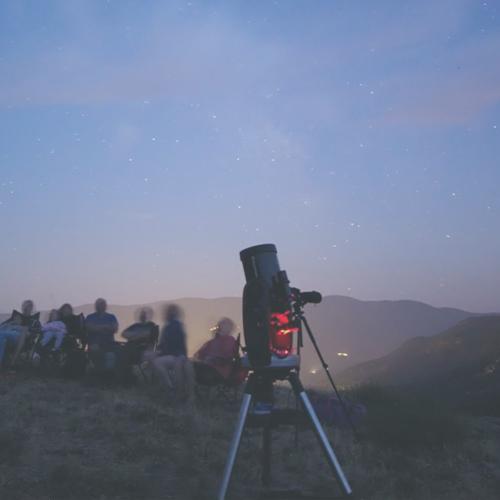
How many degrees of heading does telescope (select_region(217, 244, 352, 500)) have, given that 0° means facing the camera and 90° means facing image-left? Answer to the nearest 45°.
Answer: approximately 135°

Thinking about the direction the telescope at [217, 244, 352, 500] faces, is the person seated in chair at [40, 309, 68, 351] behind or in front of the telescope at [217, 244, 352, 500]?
in front

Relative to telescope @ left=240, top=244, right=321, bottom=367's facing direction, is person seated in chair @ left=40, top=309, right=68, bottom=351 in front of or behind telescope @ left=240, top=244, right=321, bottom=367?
in front

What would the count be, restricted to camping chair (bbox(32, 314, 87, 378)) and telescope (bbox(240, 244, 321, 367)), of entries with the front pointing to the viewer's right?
0

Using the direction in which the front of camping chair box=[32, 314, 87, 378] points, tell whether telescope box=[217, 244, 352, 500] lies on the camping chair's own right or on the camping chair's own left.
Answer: on the camping chair's own left

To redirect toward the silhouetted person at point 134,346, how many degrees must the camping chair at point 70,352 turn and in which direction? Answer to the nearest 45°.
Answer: approximately 135° to its left

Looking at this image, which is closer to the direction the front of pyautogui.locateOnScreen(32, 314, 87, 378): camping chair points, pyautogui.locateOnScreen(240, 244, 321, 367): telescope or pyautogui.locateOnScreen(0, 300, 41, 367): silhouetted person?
the silhouetted person

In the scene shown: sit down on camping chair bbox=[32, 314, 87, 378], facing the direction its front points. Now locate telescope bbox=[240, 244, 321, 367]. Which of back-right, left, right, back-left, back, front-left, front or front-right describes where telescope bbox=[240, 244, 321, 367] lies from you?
left

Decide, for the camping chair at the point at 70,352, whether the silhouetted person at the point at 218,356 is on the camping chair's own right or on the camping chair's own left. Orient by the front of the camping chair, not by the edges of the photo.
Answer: on the camping chair's own left
